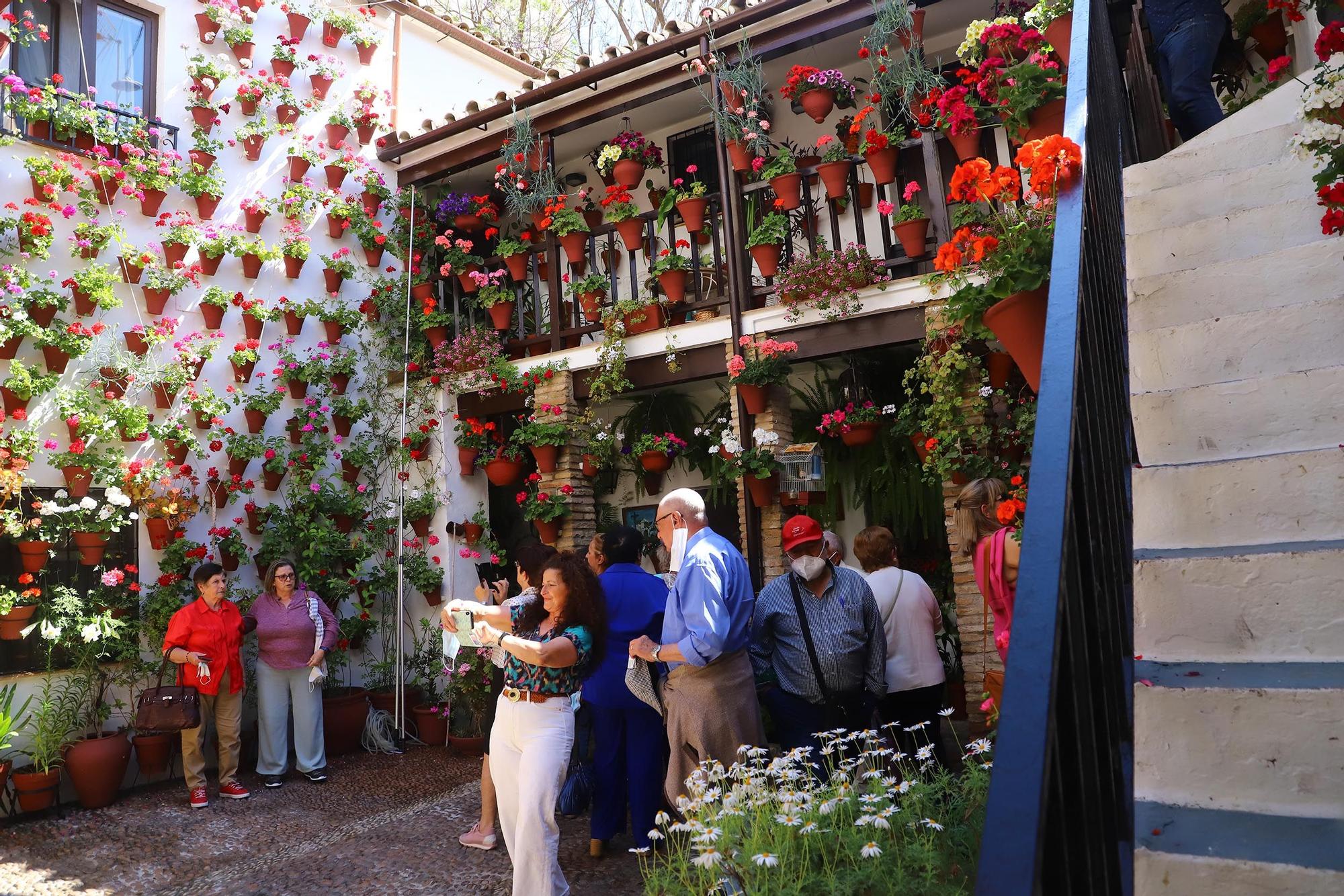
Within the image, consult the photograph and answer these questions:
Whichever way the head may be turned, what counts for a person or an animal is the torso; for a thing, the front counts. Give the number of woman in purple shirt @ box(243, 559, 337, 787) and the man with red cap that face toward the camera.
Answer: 2

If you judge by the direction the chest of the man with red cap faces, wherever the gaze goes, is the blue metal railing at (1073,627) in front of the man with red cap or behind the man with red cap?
in front

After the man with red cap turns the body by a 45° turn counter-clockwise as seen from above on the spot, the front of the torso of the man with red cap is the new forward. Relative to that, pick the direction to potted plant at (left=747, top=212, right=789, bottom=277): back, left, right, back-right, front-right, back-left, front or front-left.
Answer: back-left

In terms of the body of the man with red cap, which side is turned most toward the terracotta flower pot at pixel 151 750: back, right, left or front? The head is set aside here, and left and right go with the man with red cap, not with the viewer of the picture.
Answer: right

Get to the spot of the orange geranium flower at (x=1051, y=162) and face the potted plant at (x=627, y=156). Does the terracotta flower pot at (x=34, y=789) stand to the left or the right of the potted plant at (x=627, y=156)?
left

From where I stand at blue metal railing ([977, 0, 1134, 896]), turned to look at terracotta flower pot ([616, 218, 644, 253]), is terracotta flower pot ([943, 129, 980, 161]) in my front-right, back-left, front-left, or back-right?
front-right

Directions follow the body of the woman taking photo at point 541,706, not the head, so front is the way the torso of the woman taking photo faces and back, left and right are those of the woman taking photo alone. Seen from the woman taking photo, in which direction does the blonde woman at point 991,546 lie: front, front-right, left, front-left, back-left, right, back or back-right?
back-left

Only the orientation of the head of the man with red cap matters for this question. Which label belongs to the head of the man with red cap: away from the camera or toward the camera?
toward the camera

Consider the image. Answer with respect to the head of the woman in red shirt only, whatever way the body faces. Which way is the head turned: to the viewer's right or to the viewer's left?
to the viewer's right

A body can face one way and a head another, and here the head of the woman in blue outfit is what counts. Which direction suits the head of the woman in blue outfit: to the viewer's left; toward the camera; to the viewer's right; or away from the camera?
away from the camera

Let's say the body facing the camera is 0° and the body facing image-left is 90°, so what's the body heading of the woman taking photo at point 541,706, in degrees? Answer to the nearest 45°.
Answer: approximately 45°

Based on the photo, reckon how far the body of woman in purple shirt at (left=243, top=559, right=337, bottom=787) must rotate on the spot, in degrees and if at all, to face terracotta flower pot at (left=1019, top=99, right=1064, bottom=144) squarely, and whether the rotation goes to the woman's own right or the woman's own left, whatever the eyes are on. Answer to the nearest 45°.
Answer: approximately 45° to the woman's own left

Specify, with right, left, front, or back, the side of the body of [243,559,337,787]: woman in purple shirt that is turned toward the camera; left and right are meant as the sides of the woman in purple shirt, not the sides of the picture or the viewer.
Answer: front

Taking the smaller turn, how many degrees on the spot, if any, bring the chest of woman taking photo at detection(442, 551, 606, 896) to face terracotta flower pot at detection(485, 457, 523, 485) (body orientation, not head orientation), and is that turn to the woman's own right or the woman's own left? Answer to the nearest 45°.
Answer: approximately 135° to the woman's own right

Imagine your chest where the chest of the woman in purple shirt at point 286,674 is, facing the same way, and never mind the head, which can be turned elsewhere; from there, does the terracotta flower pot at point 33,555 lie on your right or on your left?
on your right

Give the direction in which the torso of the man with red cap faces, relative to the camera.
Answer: toward the camera
